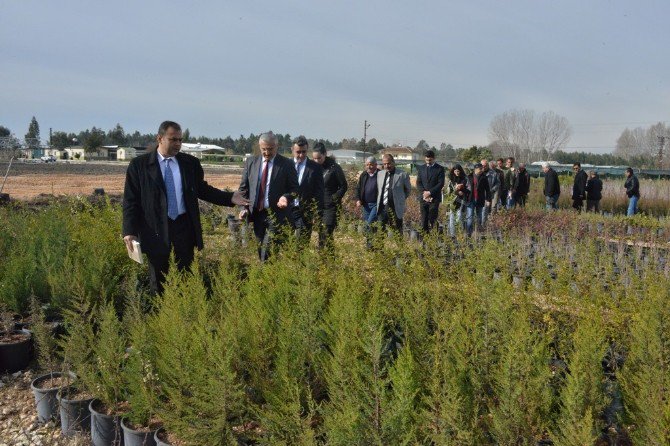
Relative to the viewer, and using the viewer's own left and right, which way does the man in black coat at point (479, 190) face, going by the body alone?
facing the viewer and to the left of the viewer

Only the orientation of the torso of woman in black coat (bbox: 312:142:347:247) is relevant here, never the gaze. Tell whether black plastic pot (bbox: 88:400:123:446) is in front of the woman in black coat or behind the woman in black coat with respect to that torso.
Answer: in front

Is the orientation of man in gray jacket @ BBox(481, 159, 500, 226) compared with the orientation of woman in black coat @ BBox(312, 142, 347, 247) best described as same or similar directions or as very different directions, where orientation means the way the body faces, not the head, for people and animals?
same or similar directions

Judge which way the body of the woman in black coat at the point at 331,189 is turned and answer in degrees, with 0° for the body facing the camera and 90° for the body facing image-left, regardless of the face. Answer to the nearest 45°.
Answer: approximately 45°

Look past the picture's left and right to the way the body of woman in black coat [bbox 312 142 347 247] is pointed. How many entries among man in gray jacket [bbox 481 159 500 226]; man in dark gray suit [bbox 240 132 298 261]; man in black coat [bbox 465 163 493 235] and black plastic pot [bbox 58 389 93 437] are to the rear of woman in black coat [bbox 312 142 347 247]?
2

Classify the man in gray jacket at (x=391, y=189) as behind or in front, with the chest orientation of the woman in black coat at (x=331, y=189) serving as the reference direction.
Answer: behind

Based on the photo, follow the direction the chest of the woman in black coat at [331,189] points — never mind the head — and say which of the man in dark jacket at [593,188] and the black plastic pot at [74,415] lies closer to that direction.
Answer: the black plastic pot

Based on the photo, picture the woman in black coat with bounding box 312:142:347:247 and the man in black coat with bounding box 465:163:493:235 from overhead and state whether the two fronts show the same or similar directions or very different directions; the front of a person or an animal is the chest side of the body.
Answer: same or similar directions

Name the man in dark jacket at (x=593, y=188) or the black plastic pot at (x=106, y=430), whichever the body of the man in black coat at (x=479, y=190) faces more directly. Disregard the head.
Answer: the black plastic pot

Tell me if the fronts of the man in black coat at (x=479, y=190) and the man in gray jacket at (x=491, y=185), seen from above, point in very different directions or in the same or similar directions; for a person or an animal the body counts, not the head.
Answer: same or similar directions

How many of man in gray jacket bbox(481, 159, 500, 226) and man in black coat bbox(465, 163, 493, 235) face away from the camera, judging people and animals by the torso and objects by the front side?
0

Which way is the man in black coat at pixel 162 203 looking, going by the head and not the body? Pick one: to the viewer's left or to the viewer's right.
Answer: to the viewer's right

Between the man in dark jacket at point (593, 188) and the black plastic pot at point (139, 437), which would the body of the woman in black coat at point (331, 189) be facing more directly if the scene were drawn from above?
the black plastic pot

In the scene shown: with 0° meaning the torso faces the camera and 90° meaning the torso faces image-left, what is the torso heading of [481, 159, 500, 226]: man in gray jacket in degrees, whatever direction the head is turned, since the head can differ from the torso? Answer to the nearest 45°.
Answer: approximately 45°

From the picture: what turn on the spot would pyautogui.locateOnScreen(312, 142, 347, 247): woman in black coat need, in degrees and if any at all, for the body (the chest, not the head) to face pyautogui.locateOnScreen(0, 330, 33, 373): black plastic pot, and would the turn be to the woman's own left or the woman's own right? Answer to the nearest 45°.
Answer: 0° — they already face it

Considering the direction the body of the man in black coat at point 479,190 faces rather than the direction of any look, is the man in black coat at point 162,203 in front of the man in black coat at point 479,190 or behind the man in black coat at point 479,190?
in front
